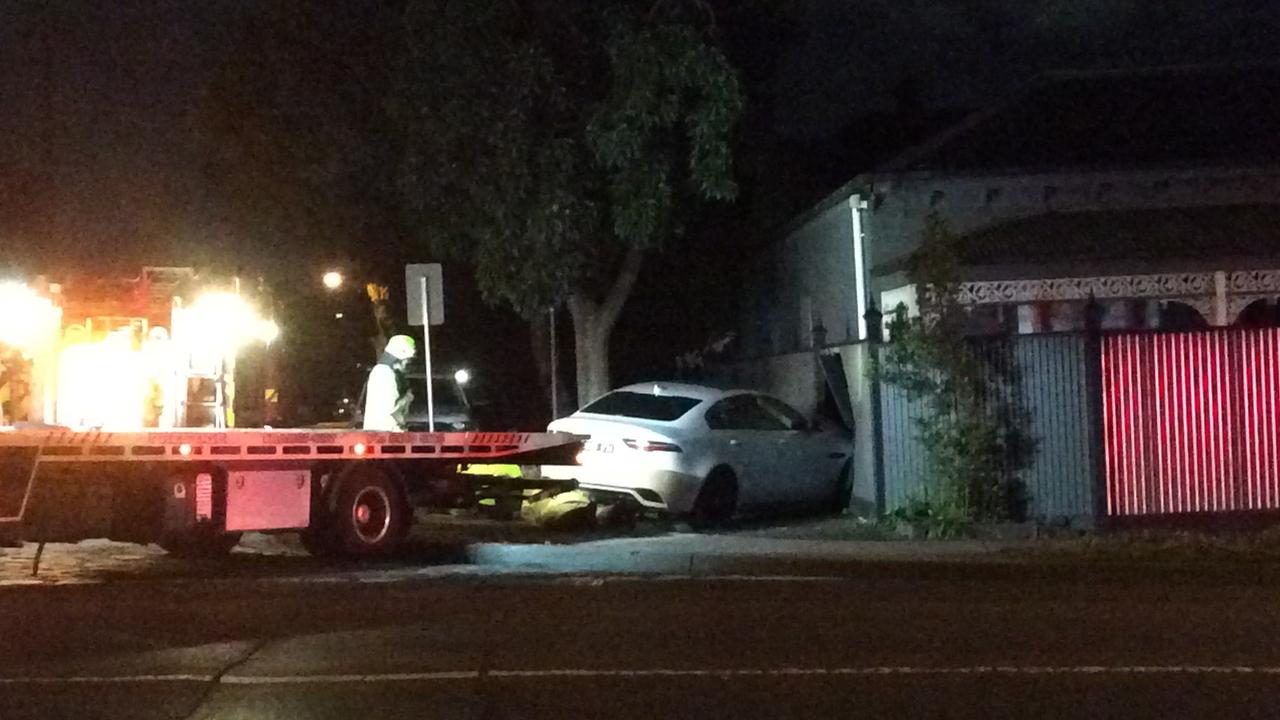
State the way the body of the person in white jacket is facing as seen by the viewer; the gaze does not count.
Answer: to the viewer's right

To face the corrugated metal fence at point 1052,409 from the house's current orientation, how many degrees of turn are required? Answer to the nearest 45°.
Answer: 0° — it already faces it

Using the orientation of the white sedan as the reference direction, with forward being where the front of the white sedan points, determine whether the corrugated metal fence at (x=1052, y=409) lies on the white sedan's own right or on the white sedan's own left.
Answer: on the white sedan's own right

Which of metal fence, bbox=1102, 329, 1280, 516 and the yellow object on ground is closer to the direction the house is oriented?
the metal fence

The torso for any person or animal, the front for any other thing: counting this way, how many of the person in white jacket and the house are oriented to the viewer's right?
1

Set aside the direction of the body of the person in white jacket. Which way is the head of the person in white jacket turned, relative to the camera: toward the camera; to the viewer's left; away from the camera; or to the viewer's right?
to the viewer's right

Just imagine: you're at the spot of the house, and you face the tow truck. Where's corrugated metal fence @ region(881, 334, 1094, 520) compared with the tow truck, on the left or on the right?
left

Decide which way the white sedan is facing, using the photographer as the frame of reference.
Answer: facing away from the viewer and to the right of the viewer

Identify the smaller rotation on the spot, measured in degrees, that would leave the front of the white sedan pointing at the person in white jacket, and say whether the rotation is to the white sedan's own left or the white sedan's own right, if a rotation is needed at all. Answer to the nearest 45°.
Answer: approximately 180°

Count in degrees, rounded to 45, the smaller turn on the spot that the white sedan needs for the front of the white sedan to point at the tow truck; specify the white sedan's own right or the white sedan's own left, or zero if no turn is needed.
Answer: approximately 180°

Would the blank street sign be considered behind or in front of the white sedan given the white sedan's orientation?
behind

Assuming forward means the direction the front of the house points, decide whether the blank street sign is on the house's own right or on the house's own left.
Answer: on the house's own right
